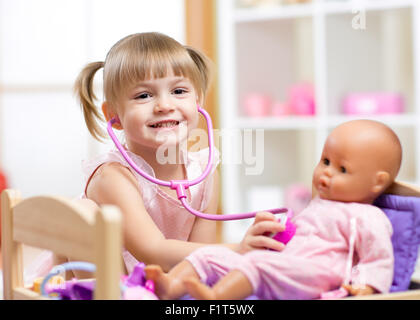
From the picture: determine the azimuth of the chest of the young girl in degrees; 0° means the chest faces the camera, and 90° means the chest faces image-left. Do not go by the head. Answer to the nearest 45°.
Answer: approximately 315°

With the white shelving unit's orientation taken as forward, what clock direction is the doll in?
The doll is roughly at 12 o'clock from the white shelving unit.

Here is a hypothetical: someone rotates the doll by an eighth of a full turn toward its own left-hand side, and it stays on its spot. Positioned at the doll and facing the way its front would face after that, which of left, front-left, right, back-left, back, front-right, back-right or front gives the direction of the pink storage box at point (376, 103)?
back

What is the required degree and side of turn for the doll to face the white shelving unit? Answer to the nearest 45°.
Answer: approximately 135° to its right

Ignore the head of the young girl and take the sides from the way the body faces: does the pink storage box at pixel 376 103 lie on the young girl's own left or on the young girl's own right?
on the young girl's own left
